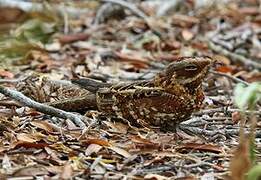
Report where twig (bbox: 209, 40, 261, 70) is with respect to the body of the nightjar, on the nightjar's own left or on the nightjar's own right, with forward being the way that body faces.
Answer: on the nightjar's own left

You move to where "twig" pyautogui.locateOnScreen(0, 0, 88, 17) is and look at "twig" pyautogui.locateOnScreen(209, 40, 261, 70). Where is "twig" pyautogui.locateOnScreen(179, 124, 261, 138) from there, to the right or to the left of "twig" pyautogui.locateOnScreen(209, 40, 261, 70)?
right

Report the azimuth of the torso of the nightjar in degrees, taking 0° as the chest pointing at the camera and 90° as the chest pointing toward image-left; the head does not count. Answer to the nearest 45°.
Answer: approximately 270°

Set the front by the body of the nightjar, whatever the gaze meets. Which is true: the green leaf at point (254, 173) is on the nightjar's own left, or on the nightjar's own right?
on the nightjar's own right

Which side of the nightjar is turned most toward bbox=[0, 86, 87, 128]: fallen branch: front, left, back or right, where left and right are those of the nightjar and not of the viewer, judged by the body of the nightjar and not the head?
back
